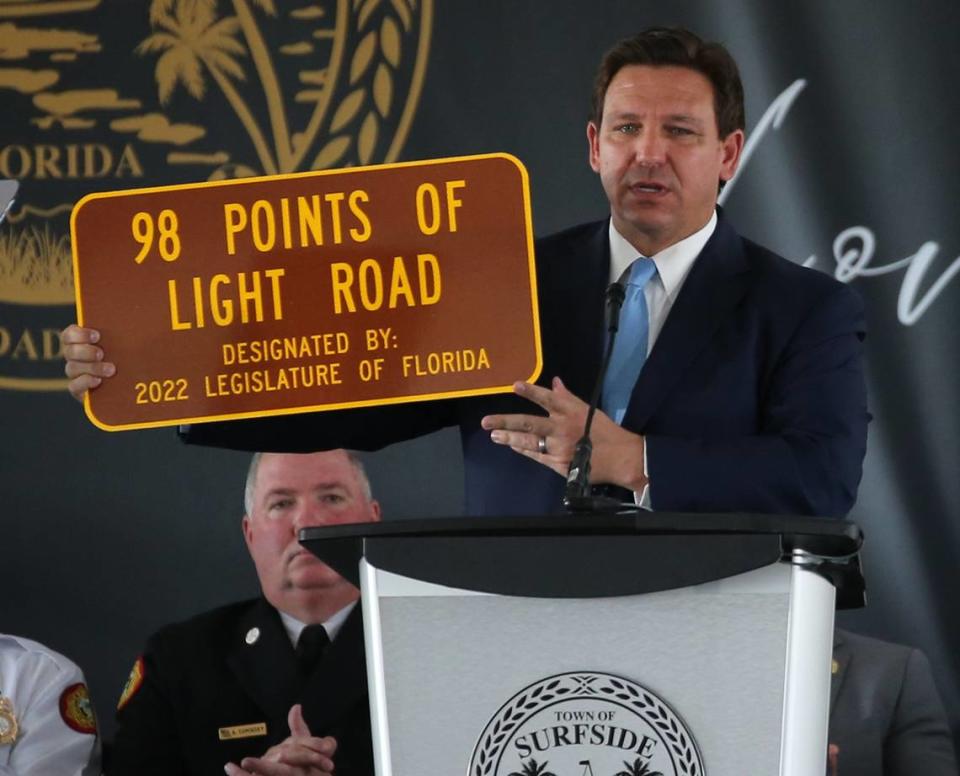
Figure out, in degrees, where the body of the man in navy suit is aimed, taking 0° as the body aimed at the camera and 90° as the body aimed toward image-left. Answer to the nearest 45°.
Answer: approximately 45°

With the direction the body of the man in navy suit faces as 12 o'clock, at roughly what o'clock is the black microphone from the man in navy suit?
The black microphone is roughly at 11 o'clock from the man in navy suit.

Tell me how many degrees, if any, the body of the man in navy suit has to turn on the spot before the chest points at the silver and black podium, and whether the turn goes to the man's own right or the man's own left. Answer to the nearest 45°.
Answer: approximately 45° to the man's own left
